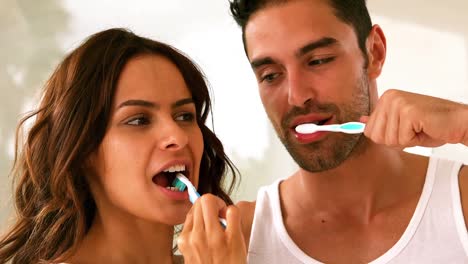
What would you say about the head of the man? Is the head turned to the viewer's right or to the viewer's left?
to the viewer's left

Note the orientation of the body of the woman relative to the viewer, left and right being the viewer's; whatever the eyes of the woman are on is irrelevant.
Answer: facing the viewer and to the right of the viewer
